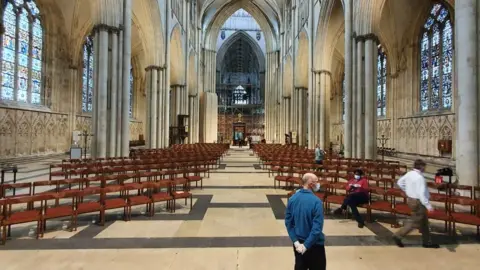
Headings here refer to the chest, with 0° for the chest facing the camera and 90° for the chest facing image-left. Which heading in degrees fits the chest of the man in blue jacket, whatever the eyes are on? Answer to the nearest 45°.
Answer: approximately 225°

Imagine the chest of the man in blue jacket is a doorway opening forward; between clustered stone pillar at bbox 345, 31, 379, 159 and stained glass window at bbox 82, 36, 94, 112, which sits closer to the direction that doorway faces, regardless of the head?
the clustered stone pillar

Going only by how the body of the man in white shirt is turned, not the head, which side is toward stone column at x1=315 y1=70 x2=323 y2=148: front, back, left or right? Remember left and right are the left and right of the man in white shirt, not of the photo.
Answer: left

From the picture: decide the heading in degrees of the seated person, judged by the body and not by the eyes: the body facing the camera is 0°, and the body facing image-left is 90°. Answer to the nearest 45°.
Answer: approximately 45°
